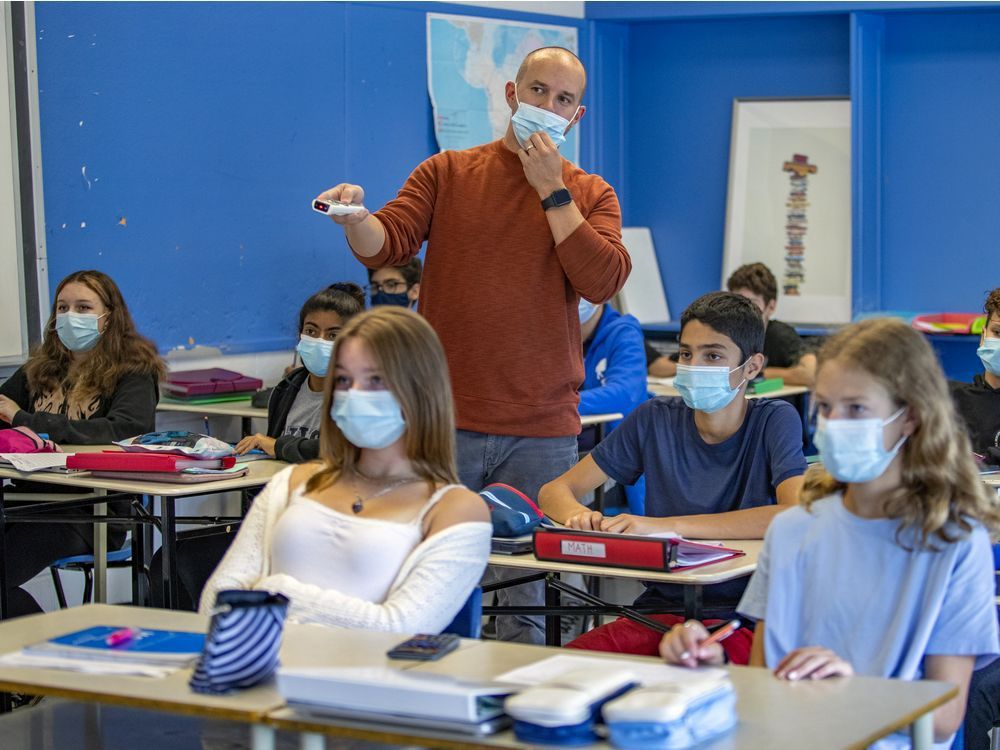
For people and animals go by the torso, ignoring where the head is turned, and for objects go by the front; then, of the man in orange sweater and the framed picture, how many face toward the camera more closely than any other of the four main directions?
2

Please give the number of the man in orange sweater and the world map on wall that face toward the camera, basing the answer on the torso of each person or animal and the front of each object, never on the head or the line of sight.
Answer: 2

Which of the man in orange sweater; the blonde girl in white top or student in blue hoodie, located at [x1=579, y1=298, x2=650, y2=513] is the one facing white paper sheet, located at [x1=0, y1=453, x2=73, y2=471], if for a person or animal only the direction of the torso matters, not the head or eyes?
the student in blue hoodie

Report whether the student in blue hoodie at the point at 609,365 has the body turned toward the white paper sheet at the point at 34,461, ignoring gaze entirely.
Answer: yes

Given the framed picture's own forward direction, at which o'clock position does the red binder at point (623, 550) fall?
The red binder is roughly at 12 o'clock from the framed picture.

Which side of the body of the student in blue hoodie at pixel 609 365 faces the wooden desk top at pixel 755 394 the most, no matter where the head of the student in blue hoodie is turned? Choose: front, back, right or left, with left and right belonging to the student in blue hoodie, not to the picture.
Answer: back

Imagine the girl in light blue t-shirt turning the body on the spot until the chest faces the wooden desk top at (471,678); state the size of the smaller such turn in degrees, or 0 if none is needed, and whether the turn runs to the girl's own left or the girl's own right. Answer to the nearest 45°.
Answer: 0° — they already face it

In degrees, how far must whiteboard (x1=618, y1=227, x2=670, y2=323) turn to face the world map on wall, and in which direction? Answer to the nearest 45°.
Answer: approximately 45° to its right

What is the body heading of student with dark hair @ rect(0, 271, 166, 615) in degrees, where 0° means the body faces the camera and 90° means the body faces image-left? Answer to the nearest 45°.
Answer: approximately 45°
